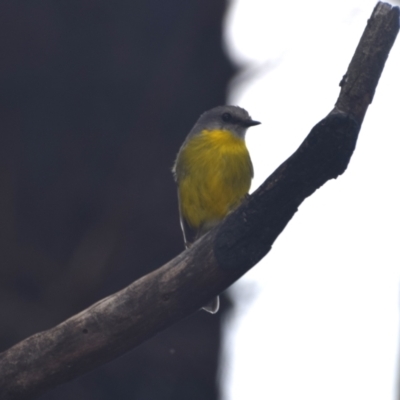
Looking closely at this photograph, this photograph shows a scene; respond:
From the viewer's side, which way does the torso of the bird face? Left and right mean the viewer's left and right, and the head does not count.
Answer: facing the viewer and to the right of the viewer
